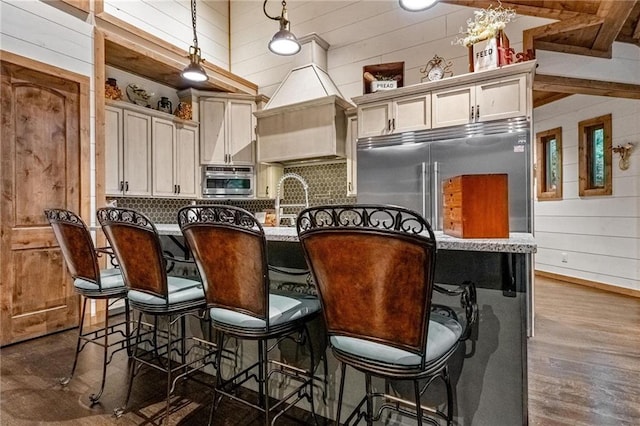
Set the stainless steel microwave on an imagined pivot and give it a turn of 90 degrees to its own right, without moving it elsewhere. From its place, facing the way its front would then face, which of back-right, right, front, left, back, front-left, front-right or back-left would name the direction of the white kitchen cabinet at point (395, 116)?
back-left

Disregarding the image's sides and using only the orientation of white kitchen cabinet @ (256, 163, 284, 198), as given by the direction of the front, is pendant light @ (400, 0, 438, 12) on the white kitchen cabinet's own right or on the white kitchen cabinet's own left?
on the white kitchen cabinet's own left

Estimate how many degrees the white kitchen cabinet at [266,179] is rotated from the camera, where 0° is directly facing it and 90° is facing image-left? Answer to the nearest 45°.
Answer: approximately 45°

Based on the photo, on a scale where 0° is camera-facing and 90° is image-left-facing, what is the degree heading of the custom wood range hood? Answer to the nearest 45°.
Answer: approximately 45°

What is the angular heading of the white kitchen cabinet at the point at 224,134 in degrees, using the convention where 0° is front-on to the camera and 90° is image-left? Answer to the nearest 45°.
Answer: approximately 0°

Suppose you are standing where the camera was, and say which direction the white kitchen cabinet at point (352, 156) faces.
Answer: facing the viewer and to the left of the viewer

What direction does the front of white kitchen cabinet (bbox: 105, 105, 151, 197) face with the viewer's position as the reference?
facing the viewer and to the right of the viewer

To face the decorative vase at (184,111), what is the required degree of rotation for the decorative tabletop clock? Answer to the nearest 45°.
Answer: approximately 90° to its right

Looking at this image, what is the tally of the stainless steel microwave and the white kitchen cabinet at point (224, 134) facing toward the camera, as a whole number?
2

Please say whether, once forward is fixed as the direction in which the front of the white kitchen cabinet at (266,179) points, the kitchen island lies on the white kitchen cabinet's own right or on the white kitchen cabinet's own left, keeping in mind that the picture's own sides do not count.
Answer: on the white kitchen cabinet's own left
